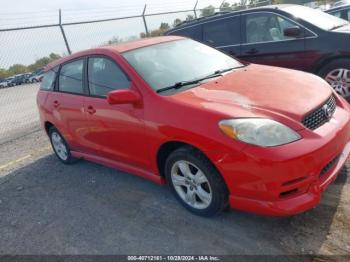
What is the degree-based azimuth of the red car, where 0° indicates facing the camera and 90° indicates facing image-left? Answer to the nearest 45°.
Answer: approximately 315°

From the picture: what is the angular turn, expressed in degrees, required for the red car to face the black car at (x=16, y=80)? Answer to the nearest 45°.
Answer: approximately 180°

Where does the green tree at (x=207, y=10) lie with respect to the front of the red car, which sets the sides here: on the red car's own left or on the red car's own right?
on the red car's own left

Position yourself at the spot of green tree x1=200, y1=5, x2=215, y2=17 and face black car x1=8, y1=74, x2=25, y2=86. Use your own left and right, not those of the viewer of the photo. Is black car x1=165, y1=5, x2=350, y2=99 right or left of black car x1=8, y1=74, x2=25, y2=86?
left

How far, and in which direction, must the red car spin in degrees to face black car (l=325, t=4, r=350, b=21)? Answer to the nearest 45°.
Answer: approximately 90° to its left

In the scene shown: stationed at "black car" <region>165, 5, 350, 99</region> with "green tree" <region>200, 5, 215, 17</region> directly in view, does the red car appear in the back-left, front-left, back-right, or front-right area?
back-left

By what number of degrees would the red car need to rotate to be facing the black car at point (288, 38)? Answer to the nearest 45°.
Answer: approximately 90° to its left
